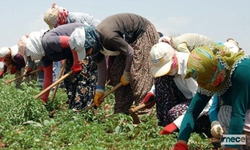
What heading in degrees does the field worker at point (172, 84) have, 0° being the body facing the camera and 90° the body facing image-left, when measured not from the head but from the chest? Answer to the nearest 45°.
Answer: approximately 45°

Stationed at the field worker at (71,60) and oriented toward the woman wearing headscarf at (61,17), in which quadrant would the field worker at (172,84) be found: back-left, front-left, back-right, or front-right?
back-right

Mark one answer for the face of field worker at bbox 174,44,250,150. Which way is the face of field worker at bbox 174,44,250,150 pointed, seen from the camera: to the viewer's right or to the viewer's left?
to the viewer's left

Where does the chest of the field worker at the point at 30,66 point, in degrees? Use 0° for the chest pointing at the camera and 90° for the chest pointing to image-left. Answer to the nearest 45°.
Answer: approximately 90°

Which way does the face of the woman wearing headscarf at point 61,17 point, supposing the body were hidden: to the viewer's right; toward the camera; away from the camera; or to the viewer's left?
to the viewer's left

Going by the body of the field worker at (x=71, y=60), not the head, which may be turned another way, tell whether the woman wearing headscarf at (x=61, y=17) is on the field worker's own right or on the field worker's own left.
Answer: on the field worker's own right

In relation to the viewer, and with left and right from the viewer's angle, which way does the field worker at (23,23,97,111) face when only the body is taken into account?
facing to the left of the viewer

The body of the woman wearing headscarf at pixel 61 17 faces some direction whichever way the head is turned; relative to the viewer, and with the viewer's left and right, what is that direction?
facing to the left of the viewer

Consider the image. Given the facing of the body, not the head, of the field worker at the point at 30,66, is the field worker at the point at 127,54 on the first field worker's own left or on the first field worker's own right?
on the first field worker's own left
